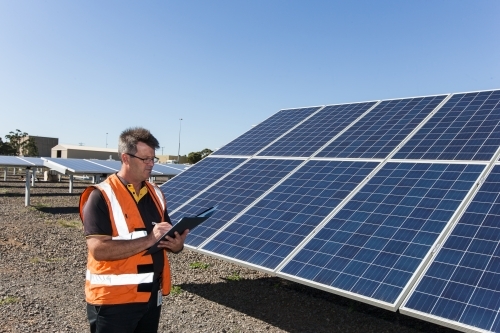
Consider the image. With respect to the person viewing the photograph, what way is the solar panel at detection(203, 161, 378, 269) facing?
facing the viewer and to the left of the viewer

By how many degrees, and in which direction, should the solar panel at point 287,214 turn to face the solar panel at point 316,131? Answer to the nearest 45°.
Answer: approximately 135° to its right

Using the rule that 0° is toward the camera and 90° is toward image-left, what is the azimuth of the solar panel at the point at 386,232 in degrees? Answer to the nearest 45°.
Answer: approximately 45°

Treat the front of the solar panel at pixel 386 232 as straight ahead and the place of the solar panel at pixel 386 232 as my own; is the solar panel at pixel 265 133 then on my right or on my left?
on my right

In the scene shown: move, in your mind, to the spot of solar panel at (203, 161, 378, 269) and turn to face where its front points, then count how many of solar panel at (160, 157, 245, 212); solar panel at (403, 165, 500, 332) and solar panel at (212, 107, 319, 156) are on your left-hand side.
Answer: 1

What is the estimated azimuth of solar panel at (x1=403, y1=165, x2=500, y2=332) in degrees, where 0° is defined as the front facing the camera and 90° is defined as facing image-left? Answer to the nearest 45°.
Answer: approximately 45°

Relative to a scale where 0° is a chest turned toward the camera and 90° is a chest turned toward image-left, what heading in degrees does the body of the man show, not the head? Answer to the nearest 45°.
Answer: approximately 315°

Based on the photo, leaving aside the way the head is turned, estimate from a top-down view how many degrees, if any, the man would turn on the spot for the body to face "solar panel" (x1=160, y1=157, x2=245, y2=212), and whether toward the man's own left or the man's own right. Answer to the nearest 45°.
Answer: approximately 135° to the man's own left

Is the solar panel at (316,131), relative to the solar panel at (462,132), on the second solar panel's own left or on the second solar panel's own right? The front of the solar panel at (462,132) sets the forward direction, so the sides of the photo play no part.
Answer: on the second solar panel's own right
